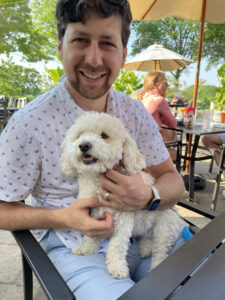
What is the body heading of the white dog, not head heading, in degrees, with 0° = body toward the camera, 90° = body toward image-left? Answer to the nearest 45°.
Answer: approximately 45°

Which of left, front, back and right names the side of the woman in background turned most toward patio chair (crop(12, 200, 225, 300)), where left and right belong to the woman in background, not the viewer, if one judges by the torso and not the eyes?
right

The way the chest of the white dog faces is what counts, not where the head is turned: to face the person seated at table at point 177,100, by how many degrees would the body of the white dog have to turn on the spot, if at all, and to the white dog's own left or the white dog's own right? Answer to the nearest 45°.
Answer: approximately 135° to the white dog's own right

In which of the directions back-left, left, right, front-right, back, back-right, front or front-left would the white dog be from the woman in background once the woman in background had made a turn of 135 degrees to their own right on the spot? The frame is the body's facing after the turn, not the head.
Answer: front-left

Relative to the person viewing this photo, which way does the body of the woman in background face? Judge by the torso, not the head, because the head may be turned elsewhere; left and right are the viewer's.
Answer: facing to the right of the viewer
